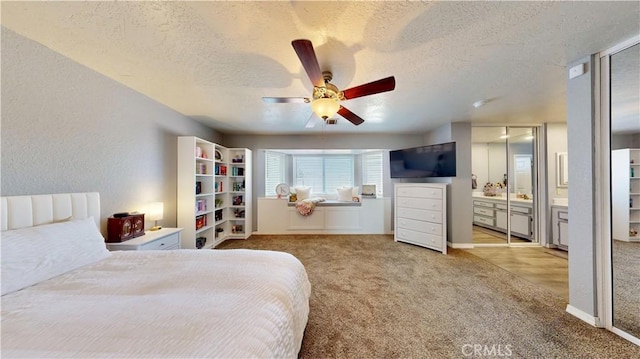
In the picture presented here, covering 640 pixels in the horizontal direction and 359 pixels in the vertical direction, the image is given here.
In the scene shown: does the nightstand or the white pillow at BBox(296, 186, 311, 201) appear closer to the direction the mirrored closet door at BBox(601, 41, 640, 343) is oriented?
the nightstand

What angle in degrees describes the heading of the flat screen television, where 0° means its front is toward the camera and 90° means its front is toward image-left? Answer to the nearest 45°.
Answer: approximately 45°

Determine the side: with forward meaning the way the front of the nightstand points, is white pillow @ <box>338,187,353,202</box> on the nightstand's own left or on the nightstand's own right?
on the nightstand's own left

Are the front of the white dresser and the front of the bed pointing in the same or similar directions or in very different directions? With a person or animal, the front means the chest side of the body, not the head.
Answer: very different directions

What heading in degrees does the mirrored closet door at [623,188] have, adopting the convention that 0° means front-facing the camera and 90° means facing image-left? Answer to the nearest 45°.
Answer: approximately 45°

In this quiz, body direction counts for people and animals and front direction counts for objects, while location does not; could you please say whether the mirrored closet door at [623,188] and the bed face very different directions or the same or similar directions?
very different directions

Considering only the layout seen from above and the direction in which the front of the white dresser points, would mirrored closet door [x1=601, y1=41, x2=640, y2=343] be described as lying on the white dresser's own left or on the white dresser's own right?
on the white dresser's own left

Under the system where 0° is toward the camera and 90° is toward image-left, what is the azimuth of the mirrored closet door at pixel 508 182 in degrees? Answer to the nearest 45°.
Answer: approximately 0°
